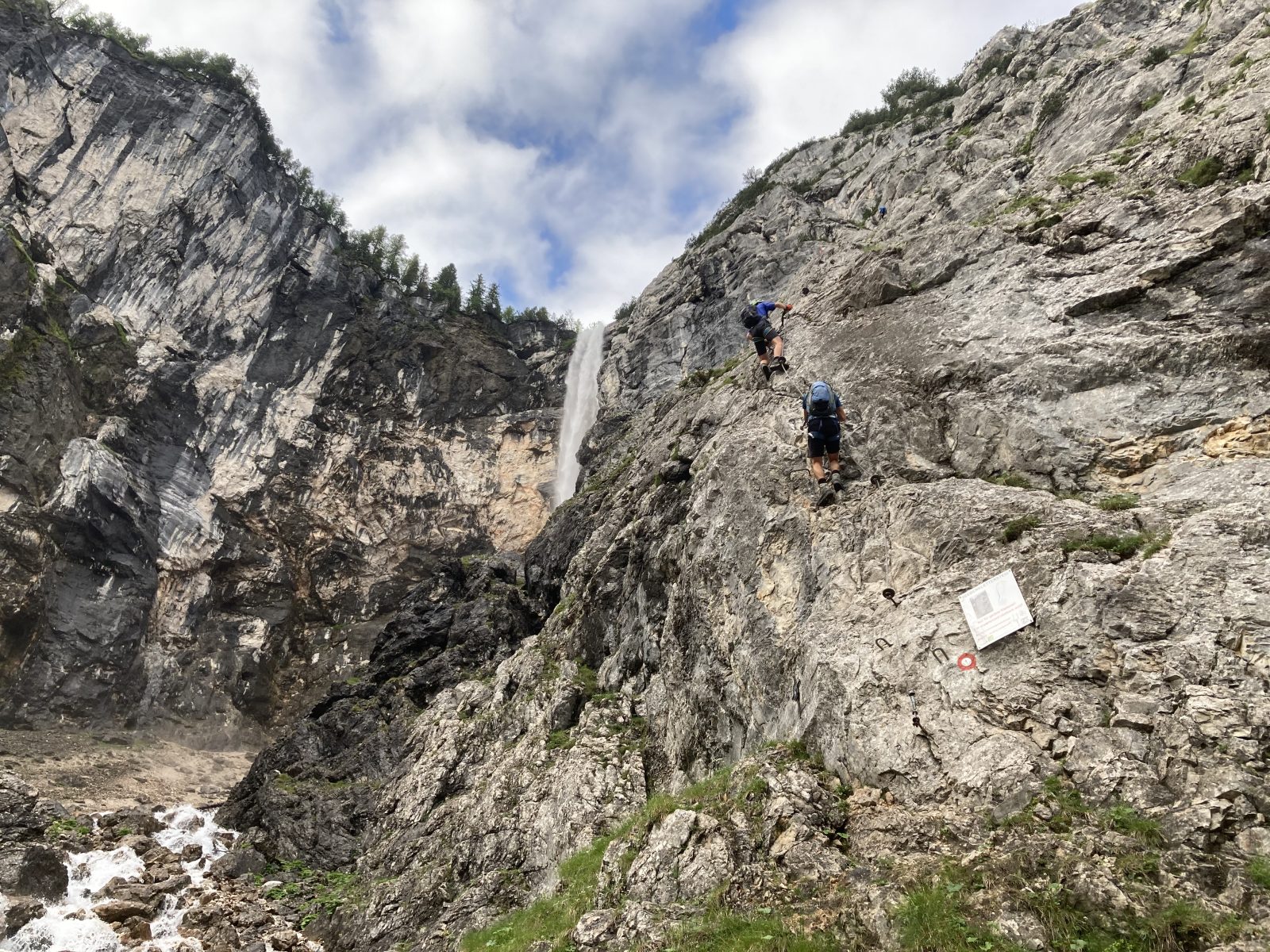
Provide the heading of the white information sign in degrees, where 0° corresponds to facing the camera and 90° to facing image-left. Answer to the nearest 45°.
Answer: approximately 0°

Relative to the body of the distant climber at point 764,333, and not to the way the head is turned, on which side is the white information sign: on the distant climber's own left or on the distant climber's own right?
on the distant climber's own right

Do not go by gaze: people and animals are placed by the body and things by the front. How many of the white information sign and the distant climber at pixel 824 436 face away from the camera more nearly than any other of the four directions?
1

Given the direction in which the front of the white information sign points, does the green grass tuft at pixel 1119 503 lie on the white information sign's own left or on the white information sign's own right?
on the white information sign's own left

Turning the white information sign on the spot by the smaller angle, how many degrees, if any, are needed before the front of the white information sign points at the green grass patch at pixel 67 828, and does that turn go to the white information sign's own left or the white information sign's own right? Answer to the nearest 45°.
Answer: approximately 90° to the white information sign's own right

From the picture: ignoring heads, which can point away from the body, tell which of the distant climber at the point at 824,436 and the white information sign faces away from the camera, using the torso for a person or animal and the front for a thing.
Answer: the distant climber

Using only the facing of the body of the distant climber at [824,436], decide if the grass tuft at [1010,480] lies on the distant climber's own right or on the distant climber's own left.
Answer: on the distant climber's own right

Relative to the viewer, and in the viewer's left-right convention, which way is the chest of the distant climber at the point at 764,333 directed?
facing away from the viewer and to the right of the viewer

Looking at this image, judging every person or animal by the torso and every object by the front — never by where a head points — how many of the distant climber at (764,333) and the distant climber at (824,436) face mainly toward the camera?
0

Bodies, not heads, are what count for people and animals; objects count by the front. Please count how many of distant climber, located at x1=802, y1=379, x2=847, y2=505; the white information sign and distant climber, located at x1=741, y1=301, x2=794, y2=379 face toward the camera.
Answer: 1

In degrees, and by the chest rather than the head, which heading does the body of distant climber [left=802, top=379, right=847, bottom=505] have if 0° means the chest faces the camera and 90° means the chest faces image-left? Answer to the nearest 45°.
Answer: approximately 180°
